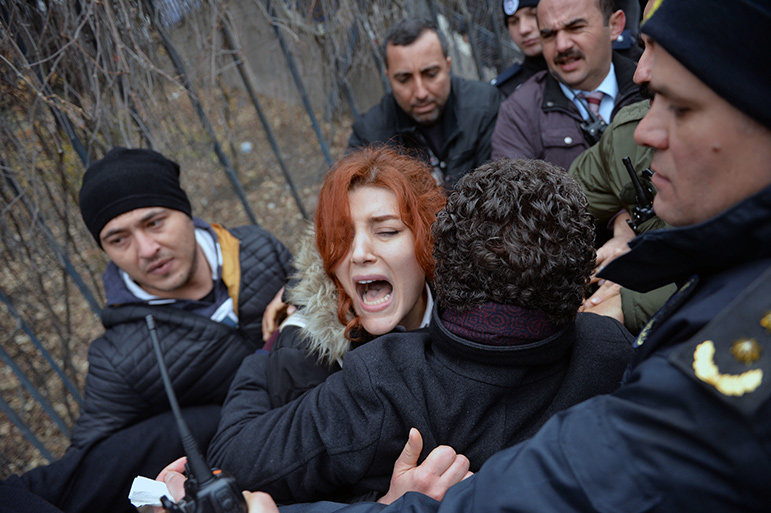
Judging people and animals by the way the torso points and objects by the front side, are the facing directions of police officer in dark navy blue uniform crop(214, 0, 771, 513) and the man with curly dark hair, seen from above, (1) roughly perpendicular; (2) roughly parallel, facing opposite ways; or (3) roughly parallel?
roughly perpendicular

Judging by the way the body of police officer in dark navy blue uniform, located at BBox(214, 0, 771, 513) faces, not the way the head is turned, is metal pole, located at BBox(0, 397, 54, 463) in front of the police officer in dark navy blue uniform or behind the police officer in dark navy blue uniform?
in front

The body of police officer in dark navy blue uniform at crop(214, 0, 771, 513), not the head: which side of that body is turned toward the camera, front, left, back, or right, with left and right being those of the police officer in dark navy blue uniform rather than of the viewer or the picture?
left

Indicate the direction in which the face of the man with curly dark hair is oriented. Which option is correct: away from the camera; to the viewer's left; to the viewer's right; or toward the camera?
away from the camera

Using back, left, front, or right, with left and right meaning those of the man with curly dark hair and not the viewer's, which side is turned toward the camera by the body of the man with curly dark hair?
back

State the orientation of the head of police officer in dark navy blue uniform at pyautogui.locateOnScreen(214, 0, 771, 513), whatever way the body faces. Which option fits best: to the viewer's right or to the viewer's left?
to the viewer's left

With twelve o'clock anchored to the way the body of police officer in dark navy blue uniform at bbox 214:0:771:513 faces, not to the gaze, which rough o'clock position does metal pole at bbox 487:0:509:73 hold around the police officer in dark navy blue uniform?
The metal pole is roughly at 3 o'clock from the police officer in dark navy blue uniform.

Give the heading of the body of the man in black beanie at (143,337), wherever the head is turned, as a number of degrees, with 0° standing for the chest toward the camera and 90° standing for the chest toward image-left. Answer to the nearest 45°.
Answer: approximately 0°
